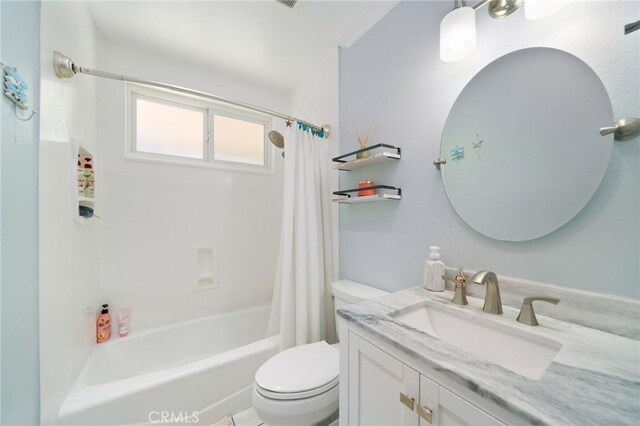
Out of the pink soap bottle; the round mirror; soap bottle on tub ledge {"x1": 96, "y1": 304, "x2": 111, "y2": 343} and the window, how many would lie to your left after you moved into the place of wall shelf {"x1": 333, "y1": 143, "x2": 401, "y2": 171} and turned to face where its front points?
1

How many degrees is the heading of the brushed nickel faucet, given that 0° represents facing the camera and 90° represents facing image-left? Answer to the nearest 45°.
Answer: approximately 45°

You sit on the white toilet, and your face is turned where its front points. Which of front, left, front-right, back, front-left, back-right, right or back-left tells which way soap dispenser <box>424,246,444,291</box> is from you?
back-left

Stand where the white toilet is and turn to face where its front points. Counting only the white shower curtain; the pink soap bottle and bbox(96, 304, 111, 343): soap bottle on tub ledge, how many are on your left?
0

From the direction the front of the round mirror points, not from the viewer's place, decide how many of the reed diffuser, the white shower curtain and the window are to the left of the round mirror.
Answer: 0

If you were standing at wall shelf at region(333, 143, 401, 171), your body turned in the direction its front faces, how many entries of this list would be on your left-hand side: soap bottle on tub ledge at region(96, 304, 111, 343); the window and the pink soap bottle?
0

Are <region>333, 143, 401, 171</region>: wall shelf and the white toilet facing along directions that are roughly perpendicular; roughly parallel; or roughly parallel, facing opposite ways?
roughly parallel

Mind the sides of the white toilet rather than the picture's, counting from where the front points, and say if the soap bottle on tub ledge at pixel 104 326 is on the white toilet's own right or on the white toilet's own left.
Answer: on the white toilet's own right

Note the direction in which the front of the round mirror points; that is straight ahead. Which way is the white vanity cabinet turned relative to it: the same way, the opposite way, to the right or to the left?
the same way

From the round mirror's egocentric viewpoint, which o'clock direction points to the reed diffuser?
The reed diffuser is roughly at 2 o'clock from the round mirror.

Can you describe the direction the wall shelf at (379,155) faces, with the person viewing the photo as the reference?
facing the viewer and to the left of the viewer

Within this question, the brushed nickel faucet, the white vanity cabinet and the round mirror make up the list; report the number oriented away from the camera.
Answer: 0

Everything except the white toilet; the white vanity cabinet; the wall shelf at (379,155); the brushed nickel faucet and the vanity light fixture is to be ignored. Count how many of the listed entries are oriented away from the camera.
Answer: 0

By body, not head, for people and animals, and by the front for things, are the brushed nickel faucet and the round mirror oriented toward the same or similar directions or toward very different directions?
same or similar directions
